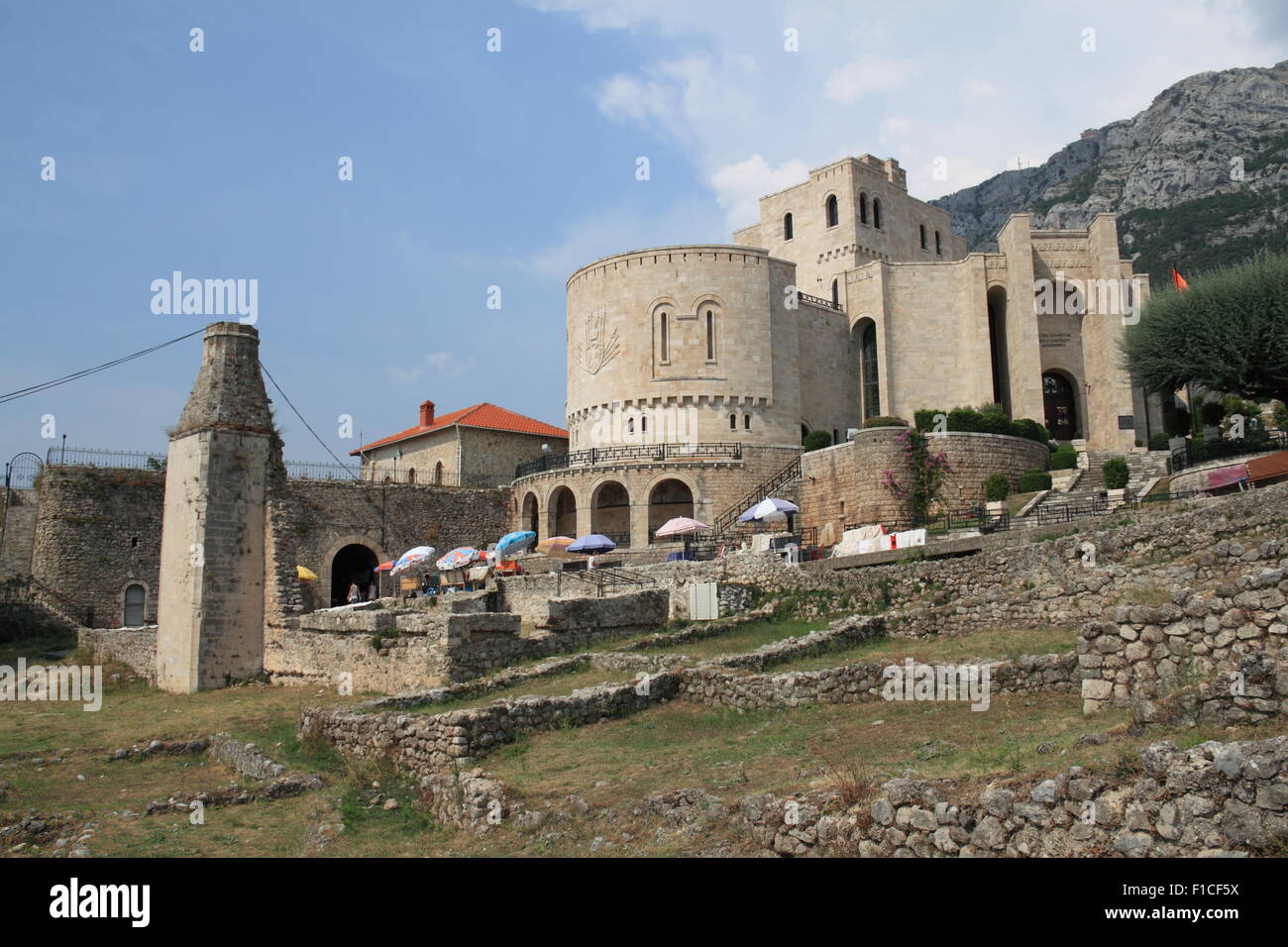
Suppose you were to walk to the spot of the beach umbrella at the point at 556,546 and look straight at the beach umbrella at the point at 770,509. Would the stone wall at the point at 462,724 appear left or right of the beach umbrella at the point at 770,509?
right

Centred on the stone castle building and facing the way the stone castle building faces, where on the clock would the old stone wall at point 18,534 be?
The old stone wall is roughly at 2 o'clock from the stone castle building.

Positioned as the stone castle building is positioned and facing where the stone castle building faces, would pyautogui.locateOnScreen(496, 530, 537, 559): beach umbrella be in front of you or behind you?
in front

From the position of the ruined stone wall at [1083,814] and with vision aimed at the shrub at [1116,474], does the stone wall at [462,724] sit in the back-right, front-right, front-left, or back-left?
front-left

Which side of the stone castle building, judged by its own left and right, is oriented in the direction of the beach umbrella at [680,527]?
front

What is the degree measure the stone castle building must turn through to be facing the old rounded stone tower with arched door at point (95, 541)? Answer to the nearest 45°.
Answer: approximately 45° to its right

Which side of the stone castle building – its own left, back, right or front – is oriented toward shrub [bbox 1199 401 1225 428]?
left

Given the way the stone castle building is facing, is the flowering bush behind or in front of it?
in front

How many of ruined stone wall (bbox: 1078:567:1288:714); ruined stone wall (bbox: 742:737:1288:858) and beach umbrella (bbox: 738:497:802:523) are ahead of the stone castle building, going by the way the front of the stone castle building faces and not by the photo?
3

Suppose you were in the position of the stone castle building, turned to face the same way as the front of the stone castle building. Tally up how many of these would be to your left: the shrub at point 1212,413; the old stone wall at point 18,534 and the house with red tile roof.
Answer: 1

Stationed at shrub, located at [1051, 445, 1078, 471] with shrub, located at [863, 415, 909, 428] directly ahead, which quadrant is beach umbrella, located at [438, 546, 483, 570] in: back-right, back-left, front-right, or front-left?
front-left

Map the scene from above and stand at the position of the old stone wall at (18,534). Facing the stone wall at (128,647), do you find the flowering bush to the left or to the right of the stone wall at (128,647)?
left

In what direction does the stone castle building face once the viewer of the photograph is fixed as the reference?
facing the viewer

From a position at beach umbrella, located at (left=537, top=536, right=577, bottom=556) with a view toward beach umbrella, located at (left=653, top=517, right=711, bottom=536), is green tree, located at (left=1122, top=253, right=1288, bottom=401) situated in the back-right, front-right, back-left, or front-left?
front-left
